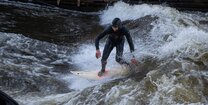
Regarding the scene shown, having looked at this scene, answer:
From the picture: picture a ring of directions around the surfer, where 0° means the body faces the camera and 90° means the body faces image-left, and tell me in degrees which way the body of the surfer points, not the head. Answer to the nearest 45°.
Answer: approximately 0°

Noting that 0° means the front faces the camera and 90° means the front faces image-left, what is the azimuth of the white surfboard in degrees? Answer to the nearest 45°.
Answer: approximately 90°
